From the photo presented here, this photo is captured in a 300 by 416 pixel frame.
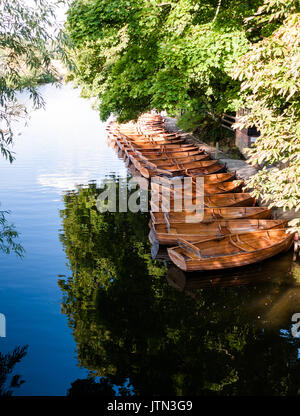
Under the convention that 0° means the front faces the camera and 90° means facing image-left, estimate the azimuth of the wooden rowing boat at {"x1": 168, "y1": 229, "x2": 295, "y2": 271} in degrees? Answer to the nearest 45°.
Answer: approximately 225°

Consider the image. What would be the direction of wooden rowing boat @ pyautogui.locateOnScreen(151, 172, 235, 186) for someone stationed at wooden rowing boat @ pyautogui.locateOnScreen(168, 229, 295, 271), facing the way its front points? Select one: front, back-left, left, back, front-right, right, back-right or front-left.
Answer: front-left

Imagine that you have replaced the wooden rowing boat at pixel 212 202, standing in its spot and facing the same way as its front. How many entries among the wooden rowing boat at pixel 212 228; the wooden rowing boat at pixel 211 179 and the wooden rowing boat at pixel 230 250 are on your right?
2

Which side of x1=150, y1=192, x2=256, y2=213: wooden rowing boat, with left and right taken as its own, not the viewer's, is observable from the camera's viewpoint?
right

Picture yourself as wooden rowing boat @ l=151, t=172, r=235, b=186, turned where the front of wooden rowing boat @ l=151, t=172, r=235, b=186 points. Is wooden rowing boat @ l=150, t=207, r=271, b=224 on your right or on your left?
on your right

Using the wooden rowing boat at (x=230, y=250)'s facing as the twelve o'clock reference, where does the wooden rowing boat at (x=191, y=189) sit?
the wooden rowing boat at (x=191, y=189) is roughly at 10 o'clock from the wooden rowing boat at (x=230, y=250).

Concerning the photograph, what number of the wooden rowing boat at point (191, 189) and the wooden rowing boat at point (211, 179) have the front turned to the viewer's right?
2

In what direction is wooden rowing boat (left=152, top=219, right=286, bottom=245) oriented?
to the viewer's right

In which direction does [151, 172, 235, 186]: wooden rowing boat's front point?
to the viewer's right

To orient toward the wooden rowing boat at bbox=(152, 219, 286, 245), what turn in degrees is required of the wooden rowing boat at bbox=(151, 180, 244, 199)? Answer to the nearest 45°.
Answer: approximately 90° to its right

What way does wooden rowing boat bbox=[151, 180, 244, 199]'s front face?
to the viewer's right
